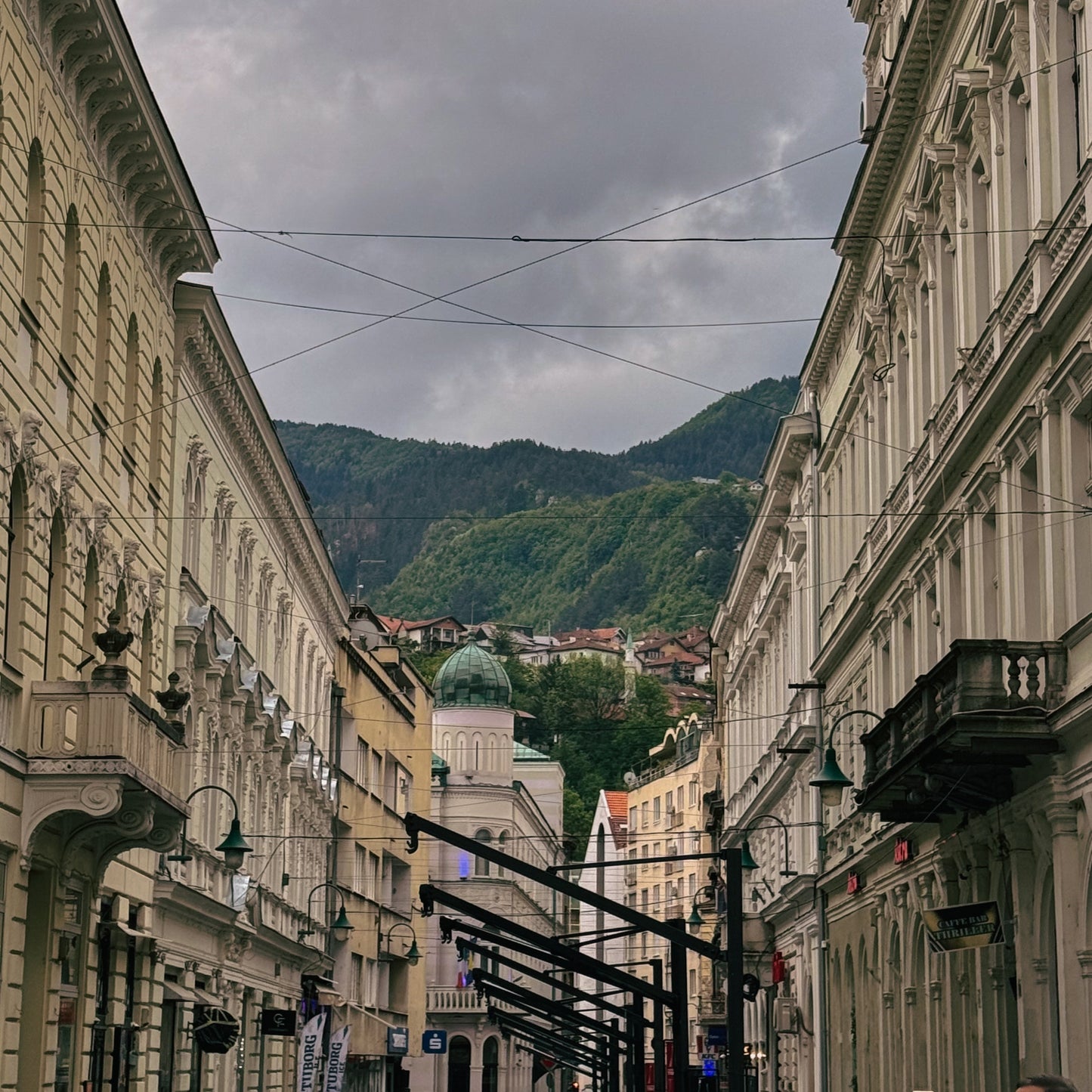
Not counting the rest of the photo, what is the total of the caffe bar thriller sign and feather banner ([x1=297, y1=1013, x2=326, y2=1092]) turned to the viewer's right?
0

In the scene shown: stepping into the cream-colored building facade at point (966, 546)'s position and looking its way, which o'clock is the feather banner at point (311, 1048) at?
The feather banner is roughly at 2 o'clock from the cream-colored building facade.

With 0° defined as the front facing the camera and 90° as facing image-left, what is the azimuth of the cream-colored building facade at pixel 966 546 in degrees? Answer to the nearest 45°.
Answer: approximately 90°

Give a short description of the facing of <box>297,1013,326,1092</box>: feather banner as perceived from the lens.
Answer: facing the viewer

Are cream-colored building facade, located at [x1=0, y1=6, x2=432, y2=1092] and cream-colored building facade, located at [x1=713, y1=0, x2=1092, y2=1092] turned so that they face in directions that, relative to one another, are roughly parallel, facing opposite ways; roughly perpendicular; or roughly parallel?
roughly parallel, facing opposite ways

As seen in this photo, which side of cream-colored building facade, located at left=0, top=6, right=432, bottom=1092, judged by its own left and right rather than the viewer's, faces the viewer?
right

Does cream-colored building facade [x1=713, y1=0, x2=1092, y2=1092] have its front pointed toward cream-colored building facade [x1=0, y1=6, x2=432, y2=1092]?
yes

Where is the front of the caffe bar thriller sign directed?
toward the camera

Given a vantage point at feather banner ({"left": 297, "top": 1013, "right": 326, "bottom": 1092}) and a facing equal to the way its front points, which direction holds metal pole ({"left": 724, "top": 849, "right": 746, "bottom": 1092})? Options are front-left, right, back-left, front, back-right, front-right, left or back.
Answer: front

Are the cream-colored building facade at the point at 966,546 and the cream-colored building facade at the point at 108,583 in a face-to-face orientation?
yes

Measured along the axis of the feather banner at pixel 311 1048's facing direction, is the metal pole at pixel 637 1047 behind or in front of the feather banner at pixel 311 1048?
in front

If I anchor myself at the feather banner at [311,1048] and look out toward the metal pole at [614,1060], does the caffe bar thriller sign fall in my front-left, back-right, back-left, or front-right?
front-right
